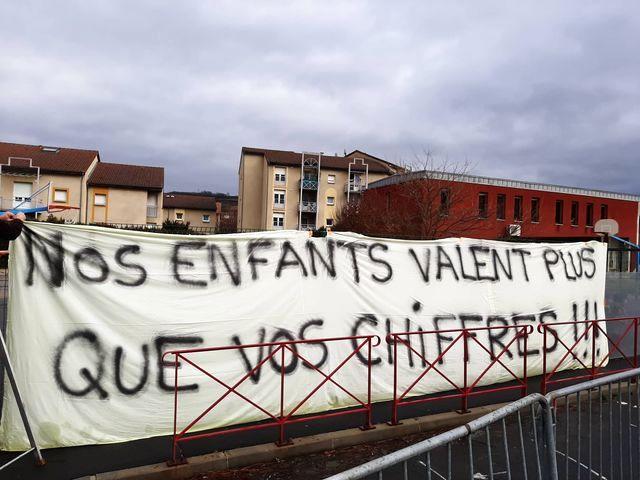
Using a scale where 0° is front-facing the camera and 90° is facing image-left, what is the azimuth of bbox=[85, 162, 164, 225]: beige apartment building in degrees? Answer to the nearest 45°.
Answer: approximately 0°

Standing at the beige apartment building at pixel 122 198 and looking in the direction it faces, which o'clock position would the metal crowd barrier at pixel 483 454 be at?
The metal crowd barrier is roughly at 12 o'clock from the beige apartment building.

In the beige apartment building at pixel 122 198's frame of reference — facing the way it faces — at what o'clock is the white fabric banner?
The white fabric banner is roughly at 12 o'clock from the beige apartment building.

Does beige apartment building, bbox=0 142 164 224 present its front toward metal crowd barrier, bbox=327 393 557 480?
yes

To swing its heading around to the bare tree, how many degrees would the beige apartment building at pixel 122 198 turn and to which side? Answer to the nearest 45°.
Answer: approximately 45° to its left

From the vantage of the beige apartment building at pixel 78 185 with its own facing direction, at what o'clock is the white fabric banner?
The white fabric banner is roughly at 12 o'clock from the beige apartment building.

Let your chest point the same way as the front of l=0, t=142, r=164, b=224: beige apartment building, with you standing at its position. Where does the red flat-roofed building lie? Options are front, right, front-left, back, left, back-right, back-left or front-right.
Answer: front-left

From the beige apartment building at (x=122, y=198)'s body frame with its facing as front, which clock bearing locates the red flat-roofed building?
The red flat-roofed building is roughly at 10 o'clock from the beige apartment building.
